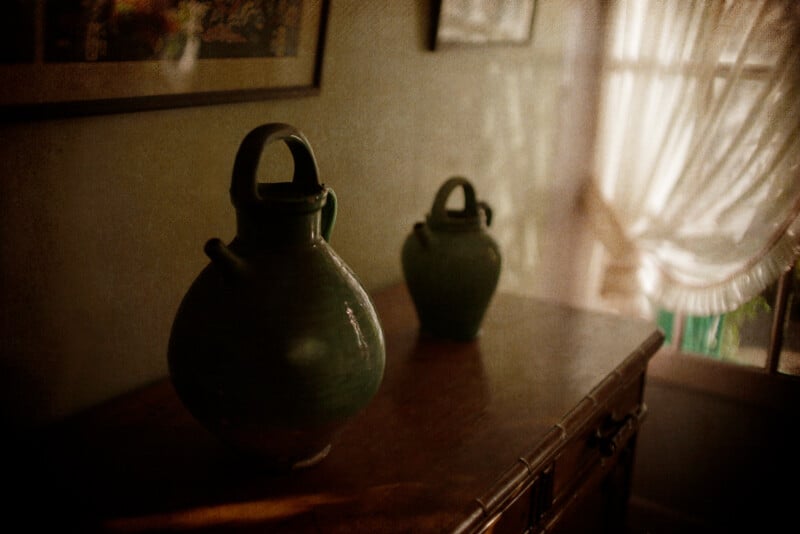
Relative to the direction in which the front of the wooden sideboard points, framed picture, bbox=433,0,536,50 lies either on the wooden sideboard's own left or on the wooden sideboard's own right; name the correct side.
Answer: on the wooden sideboard's own left

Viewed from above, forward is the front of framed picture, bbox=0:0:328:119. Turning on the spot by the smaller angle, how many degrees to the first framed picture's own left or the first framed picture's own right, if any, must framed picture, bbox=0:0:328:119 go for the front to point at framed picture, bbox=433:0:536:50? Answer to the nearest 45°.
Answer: approximately 90° to the first framed picture's own left
